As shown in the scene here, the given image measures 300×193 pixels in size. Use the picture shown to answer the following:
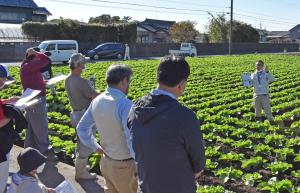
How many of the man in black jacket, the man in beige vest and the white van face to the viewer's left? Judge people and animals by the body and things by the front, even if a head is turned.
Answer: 1

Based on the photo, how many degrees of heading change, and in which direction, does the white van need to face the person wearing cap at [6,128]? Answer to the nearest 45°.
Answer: approximately 90° to its left

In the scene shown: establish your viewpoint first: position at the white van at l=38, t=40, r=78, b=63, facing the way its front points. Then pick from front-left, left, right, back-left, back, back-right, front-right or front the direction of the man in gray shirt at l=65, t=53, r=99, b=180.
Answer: left

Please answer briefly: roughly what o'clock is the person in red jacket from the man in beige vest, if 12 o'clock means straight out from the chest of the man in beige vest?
The person in red jacket is roughly at 10 o'clock from the man in beige vest.

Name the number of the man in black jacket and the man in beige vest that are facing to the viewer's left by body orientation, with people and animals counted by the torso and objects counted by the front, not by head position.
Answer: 0

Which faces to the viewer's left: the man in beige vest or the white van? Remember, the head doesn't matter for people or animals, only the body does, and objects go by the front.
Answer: the white van

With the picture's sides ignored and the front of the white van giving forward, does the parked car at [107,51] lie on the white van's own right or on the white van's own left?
on the white van's own right

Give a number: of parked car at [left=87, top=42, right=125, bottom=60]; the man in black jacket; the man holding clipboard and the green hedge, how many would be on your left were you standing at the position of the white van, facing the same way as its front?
2

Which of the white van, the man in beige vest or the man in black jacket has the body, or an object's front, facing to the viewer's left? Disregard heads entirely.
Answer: the white van

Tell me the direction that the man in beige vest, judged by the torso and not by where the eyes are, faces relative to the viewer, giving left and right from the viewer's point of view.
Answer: facing away from the viewer and to the right of the viewer

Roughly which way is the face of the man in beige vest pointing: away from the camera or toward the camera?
away from the camera

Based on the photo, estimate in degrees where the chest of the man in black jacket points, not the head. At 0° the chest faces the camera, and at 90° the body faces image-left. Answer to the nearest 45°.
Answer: approximately 225°

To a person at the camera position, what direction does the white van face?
facing to the left of the viewer
